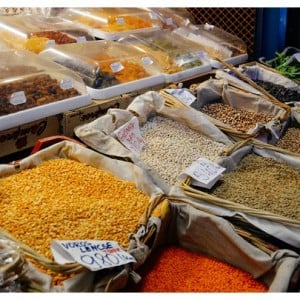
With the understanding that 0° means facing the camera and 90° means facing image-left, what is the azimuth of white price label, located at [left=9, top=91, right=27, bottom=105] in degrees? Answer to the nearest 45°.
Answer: approximately 0°

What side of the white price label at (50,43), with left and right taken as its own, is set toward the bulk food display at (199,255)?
front

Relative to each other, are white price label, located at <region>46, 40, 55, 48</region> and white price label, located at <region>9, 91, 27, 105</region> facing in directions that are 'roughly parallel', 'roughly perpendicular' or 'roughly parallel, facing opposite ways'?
roughly parallel

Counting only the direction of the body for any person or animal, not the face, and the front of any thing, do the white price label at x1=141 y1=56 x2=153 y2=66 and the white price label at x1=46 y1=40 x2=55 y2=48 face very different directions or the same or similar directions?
same or similar directions

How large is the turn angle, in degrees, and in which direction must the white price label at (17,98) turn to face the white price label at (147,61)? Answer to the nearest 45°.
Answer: approximately 135° to its left

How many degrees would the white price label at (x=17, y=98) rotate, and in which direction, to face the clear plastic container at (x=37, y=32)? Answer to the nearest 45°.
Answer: approximately 180°

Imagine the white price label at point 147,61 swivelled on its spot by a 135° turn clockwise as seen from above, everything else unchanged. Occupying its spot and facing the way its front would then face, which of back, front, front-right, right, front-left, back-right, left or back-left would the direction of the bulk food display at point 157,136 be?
back-left

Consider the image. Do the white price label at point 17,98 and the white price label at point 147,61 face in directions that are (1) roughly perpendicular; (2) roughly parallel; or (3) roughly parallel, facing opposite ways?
roughly parallel

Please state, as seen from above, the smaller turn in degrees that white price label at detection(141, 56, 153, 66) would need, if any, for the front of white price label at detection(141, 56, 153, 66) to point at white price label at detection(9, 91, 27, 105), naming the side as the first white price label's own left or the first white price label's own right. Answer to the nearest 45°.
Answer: approximately 45° to the first white price label's own right

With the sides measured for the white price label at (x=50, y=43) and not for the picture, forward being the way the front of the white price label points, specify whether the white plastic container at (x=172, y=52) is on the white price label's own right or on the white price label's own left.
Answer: on the white price label's own left

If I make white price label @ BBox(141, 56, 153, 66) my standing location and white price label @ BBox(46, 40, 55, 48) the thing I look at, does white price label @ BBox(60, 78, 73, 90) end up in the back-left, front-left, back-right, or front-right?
front-left

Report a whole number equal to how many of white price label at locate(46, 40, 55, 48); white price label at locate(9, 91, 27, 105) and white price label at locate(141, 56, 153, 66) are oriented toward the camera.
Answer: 3

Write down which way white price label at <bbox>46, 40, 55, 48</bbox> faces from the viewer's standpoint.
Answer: facing the viewer

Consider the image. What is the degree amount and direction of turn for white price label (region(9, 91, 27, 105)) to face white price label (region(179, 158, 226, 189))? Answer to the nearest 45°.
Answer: approximately 45° to its left

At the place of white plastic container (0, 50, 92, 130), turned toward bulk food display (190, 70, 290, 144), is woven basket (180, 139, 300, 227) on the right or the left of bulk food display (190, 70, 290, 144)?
right
